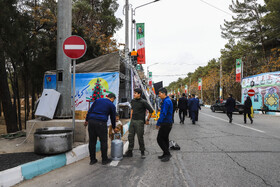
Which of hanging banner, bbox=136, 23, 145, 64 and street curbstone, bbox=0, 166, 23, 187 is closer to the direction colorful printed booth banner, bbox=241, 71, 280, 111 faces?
the hanging banner

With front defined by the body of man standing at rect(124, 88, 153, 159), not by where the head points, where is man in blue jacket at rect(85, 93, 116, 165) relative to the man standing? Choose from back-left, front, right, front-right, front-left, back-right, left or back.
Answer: front

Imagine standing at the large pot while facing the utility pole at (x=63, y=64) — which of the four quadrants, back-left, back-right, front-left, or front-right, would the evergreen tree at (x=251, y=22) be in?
front-right

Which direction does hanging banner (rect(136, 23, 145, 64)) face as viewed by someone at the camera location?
facing the viewer

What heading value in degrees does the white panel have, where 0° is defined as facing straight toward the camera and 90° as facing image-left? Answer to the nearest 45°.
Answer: approximately 0°

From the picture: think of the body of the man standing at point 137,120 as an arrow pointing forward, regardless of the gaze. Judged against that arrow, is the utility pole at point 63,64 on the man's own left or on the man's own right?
on the man's own right

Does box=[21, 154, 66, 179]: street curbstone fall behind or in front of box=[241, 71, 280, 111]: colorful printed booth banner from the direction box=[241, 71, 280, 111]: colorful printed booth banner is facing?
in front

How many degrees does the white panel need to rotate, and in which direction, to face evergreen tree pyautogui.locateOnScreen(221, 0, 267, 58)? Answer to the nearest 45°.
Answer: approximately 135° to its left

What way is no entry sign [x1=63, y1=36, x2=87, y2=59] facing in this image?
toward the camera

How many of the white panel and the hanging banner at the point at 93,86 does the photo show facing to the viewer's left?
0

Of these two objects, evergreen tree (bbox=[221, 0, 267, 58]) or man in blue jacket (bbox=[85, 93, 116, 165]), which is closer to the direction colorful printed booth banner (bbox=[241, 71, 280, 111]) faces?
the man in blue jacket

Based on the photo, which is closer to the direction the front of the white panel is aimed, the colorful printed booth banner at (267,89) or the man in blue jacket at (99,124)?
the man in blue jacket
